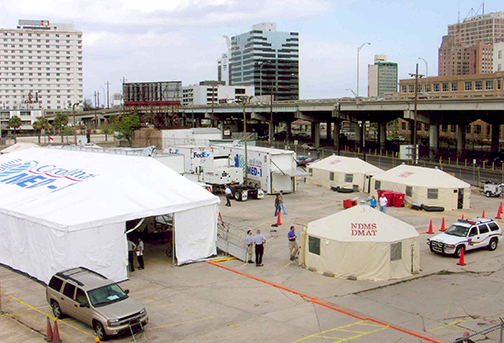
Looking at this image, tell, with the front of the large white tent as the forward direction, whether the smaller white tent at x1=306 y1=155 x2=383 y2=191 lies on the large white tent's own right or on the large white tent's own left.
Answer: on the large white tent's own left

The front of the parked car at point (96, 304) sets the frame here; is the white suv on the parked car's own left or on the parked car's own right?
on the parked car's own left

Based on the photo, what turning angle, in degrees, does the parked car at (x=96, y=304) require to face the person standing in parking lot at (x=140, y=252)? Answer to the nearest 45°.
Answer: approximately 135° to its left

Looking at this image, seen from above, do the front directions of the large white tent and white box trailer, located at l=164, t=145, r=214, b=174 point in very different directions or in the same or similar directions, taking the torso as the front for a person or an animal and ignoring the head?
very different directions
